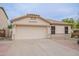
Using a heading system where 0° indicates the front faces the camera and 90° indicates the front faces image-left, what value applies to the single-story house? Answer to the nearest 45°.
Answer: approximately 0°

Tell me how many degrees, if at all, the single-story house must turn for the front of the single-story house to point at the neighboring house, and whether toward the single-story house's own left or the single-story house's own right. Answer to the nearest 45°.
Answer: approximately 90° to the single-story house's own right
